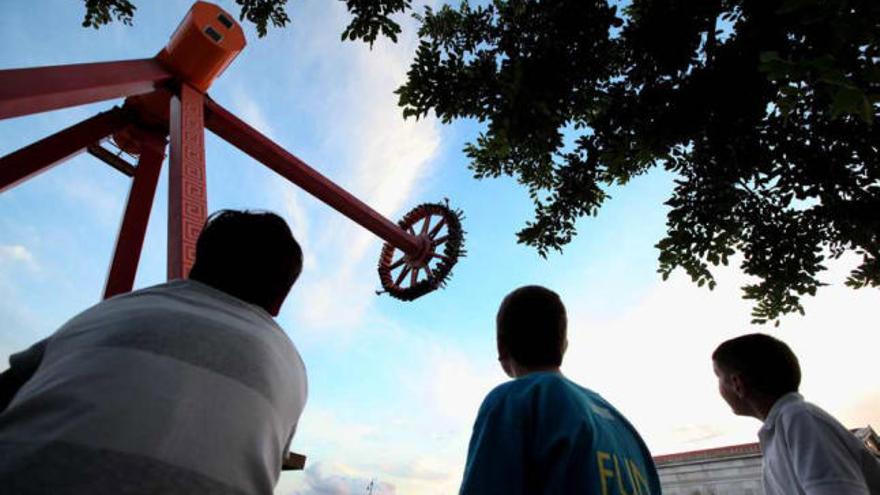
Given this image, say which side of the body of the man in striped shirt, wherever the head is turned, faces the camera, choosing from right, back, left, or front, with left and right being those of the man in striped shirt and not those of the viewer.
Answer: back

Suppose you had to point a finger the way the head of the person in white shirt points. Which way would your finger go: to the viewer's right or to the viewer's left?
to the viewer's left

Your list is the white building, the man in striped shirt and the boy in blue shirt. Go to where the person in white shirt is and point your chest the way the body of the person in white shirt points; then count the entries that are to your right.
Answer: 1

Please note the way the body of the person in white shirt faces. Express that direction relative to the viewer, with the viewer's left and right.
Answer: facing to the left of the viewer

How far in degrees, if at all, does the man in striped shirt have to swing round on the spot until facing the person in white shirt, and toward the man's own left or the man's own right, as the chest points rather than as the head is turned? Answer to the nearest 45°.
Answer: approximately 90° to the man's own right

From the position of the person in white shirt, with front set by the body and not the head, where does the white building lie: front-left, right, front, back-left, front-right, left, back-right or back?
right

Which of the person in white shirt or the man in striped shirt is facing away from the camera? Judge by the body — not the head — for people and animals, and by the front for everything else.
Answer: the man in striped shirt

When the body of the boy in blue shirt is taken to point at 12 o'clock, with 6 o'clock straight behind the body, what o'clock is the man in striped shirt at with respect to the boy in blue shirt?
The man in striped shirt is roughly at 9 o'clock from the boy in blue shirt.

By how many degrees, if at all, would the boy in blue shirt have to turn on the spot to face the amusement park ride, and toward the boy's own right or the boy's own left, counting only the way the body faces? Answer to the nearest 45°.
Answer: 0° — they already face it

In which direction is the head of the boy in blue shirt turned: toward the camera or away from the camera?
away from the camera

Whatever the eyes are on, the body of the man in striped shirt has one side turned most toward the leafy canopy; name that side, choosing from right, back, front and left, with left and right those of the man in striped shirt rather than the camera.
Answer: right

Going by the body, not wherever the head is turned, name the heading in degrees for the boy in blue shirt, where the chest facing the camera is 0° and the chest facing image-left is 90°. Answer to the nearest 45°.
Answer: approximately 135°
